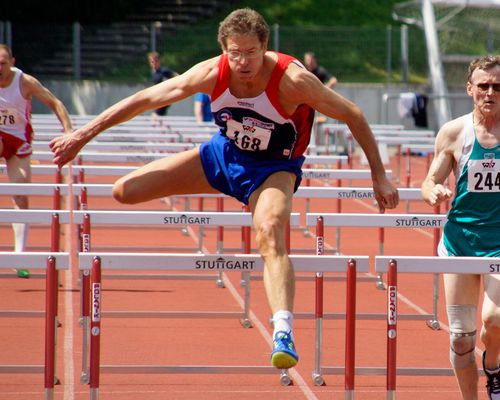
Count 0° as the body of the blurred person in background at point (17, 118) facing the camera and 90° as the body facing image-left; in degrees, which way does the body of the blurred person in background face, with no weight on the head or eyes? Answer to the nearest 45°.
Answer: approximately 0°

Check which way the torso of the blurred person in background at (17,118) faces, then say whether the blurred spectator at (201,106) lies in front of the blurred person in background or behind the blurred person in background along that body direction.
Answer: behind
